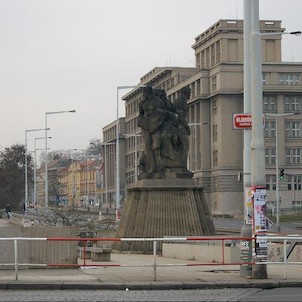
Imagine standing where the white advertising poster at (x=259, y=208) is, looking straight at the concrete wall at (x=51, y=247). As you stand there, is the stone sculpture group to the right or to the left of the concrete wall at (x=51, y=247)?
right

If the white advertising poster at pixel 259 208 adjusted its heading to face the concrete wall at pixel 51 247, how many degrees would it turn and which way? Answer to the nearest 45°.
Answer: approximately 135° to its right

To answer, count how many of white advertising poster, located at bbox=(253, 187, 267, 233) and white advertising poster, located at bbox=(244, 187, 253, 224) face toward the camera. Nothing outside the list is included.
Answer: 2

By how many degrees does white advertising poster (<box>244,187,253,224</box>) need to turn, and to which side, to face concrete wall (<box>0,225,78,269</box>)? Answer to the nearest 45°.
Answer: approximately 90° to its right

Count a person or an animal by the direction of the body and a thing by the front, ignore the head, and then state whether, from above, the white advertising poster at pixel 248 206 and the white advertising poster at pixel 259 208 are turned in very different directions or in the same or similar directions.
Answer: same or similar directions

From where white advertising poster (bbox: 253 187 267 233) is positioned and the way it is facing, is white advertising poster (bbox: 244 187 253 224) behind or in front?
behind

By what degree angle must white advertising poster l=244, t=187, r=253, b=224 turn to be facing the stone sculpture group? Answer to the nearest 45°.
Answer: approximately 180°

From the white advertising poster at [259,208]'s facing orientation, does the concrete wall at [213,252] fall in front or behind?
behind

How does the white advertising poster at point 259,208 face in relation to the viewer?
toward the camera

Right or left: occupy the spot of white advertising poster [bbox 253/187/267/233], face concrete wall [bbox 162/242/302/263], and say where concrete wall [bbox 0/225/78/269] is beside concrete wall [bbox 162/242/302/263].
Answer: left

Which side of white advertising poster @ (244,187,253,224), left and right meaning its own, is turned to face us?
front
